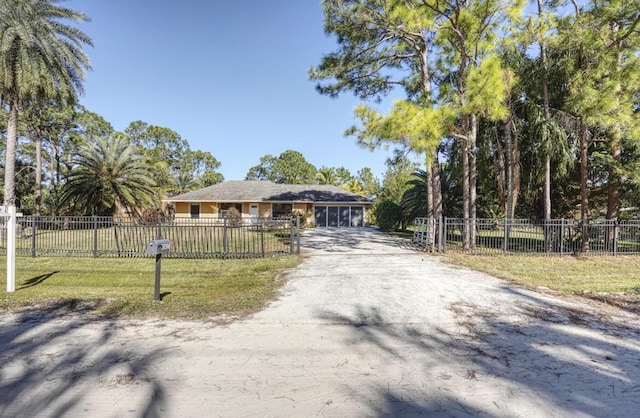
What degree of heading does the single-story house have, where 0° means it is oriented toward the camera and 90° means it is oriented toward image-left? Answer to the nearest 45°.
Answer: approximately 0°

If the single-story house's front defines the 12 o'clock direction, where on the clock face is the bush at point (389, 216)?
The bush is roughly at 10 o'clock from the single-story house.

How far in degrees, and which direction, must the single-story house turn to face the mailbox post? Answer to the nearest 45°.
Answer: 0° — it already faces it

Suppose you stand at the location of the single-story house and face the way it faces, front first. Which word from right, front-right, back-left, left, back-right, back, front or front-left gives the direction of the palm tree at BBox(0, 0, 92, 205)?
front-right

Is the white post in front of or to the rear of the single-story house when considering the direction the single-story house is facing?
in front

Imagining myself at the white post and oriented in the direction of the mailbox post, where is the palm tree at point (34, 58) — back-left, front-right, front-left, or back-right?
back-left

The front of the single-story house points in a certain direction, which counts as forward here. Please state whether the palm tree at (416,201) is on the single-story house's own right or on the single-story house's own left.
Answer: on the single-story house's own left

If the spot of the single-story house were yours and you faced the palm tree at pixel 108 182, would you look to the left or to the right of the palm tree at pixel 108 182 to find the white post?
left
